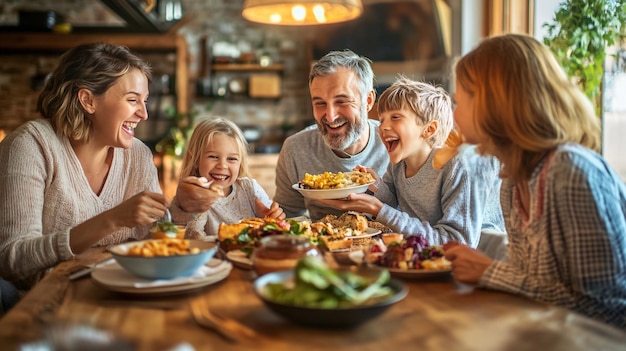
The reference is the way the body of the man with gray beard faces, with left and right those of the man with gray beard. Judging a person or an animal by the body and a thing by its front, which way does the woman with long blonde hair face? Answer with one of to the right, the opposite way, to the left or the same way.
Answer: to the right

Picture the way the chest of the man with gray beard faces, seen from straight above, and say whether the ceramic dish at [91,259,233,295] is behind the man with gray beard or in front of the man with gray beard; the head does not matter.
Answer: in front

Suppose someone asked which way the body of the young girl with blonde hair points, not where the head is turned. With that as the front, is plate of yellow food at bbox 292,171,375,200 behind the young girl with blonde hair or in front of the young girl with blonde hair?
in front

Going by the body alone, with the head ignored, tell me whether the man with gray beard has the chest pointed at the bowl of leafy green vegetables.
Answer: yes

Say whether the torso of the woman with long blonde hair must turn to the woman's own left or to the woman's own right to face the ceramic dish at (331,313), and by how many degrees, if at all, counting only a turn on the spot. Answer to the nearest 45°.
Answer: approximately 45° to the woman's own left

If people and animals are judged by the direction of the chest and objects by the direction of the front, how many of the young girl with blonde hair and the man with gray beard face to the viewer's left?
0

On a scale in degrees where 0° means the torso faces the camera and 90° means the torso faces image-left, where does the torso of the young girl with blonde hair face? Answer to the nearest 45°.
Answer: approximately 0°

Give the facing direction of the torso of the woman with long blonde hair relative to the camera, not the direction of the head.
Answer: to the viewer's left

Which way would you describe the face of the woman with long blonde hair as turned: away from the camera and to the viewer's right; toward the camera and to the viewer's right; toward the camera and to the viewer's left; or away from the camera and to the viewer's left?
away from the camera and to the viewer's left

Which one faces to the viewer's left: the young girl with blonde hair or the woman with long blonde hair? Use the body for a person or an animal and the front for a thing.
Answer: the woman with long blonde hair

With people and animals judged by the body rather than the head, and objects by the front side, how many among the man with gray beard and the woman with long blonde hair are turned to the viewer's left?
1
